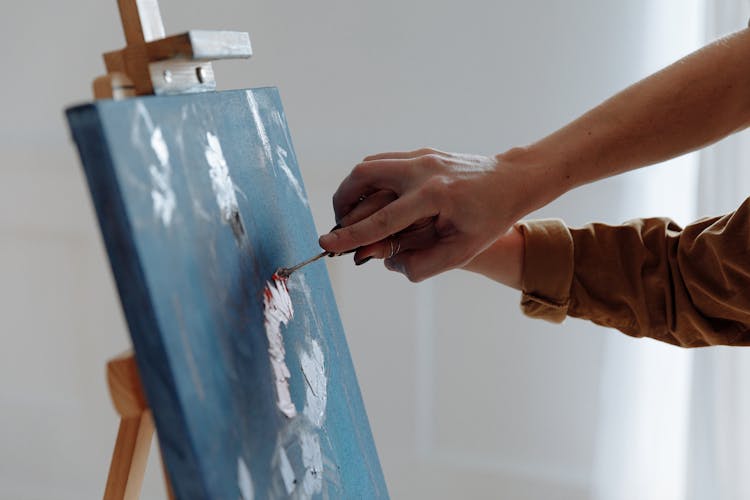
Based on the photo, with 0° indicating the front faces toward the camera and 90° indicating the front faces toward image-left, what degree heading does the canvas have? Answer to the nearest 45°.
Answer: approximately 315°
